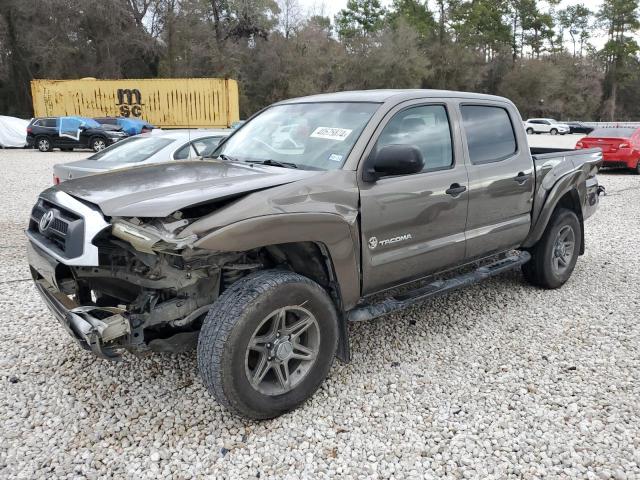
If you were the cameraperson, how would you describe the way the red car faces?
facing away from the viewer and to the right of the viewer

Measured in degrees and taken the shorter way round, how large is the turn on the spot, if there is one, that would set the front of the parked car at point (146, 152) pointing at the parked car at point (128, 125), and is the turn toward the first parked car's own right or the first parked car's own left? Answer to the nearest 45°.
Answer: approximately 45° to the first parked car's own left

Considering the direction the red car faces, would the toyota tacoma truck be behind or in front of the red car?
behind

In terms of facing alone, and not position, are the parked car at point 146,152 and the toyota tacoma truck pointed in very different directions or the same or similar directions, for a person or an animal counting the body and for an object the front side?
very different directions

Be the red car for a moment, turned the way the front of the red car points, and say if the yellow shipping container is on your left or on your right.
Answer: on your left

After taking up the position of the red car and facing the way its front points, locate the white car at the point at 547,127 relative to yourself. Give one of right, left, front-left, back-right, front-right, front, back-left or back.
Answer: front-left

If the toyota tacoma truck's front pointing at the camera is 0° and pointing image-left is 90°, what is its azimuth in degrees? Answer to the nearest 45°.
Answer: approximately 45°
